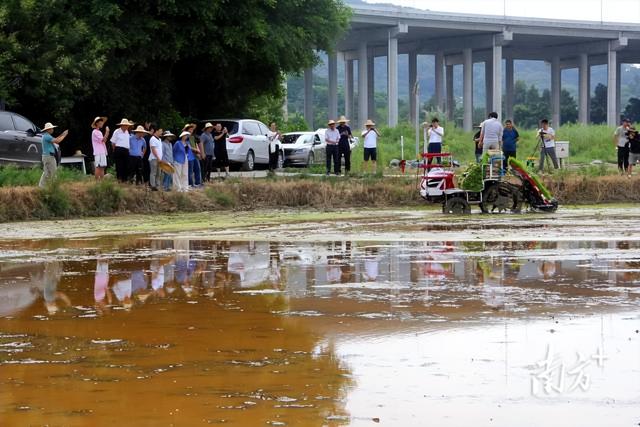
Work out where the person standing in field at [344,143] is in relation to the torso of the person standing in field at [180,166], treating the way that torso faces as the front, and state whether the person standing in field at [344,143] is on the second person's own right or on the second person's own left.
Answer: on the second person's own left

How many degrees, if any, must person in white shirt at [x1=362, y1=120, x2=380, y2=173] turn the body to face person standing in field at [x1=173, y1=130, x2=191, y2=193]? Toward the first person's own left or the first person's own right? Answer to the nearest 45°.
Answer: approximately 45° to the first person's own right

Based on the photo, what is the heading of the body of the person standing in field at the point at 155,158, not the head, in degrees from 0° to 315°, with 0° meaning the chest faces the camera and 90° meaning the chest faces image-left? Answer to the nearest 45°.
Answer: approximately 315°

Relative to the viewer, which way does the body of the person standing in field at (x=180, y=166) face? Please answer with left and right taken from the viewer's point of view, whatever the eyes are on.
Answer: facing the viewer and to the right of the viewer

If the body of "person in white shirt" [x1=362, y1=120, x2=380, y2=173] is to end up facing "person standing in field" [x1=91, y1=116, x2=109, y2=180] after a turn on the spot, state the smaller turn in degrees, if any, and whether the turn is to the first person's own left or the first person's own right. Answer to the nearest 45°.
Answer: approximately 45° to the first person's own right

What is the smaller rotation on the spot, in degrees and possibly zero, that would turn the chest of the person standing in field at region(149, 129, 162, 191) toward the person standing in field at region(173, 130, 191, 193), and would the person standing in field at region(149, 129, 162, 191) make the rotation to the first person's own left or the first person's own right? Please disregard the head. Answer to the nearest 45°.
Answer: approximately 45° to the first person's own left

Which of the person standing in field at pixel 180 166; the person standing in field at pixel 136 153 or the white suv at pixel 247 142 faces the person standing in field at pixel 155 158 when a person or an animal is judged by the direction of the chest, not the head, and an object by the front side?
the person standing in field at pixel 136 153

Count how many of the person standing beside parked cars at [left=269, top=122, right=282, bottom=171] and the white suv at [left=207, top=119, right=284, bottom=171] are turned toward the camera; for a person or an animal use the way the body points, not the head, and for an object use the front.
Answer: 1
